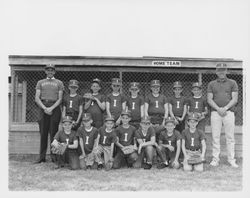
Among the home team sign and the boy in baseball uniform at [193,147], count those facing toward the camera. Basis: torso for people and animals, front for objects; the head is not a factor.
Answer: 2

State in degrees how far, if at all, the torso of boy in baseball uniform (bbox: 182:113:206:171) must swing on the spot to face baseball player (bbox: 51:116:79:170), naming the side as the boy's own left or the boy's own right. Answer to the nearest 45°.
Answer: approximately 90° to the boy's own right

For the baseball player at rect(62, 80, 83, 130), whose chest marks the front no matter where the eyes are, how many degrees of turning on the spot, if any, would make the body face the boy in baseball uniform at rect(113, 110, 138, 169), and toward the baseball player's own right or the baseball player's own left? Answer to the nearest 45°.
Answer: approximately 45° to the baseball player's own left

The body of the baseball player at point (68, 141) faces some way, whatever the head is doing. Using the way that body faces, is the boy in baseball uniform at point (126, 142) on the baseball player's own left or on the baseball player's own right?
on the baseball player's own left

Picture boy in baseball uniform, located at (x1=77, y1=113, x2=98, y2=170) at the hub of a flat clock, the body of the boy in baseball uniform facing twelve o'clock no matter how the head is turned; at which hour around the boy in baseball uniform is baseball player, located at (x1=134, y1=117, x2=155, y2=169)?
The baseball player is roughly at 9 o'clock from the boy in baseball uniform.

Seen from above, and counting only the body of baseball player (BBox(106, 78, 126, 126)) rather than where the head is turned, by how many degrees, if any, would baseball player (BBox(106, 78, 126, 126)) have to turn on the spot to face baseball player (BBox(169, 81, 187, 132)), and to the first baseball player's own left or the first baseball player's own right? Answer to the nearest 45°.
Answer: approximately 90° to the first baseball player's own left

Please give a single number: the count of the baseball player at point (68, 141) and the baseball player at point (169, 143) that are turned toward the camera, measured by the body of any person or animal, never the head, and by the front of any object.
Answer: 2

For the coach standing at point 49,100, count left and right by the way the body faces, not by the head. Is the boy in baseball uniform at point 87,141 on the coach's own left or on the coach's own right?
on the coach's own left
